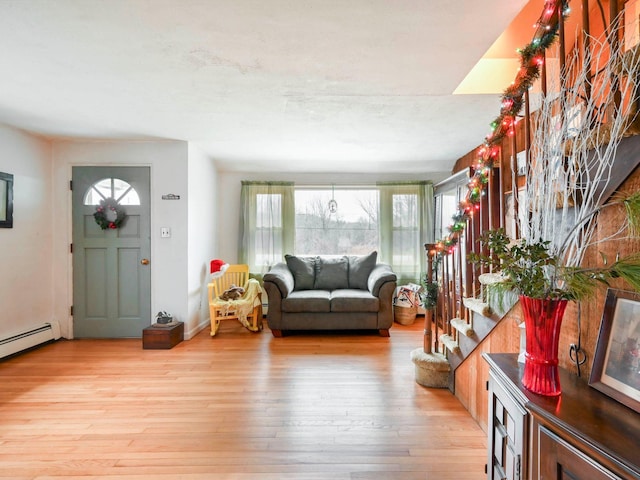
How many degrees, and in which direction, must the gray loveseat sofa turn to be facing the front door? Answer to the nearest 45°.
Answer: approximately 90° to its right

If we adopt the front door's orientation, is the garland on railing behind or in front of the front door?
in front

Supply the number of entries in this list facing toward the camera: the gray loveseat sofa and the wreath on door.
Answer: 2

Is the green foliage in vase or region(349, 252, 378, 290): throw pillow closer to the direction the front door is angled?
the green foliage in vase

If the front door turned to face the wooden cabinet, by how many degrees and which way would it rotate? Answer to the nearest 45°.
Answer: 0° — it already faces it

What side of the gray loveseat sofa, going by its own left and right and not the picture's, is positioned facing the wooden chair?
right

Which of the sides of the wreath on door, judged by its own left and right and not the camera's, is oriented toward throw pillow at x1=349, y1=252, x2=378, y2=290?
left

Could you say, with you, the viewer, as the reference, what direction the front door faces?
facing the viewer

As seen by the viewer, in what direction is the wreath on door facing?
toward the camera

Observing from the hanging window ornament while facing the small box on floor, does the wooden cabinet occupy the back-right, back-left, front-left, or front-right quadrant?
front-left

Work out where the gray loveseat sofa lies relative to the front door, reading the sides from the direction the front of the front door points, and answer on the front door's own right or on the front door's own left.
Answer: on the front door's own left

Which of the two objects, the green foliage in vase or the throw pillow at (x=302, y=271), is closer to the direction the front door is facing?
the green foliage in vase

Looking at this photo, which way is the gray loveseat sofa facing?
toward the camera

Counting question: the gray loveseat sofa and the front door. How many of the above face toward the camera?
2
